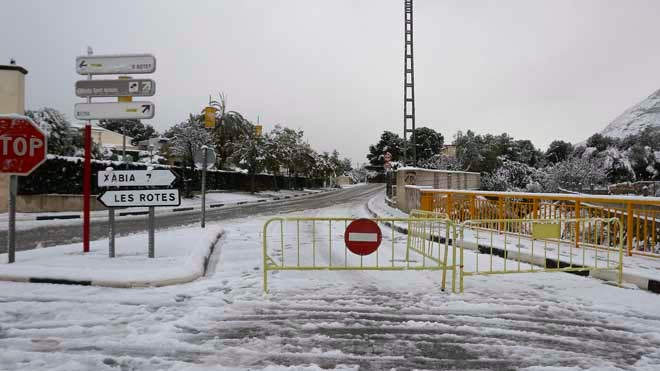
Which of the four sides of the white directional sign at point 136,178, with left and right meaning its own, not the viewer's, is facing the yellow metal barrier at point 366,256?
left

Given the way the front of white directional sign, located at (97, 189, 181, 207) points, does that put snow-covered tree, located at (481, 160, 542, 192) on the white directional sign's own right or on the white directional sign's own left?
on the white directional sign's own left

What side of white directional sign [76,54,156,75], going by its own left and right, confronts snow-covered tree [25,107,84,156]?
back

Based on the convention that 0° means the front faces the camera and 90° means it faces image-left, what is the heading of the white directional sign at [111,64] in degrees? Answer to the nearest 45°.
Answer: approximately 0°

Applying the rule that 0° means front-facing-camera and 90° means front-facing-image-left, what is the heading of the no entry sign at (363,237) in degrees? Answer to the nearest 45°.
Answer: approximately 0°

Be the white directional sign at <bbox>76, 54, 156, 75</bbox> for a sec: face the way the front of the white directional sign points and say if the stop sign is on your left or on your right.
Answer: on your right
